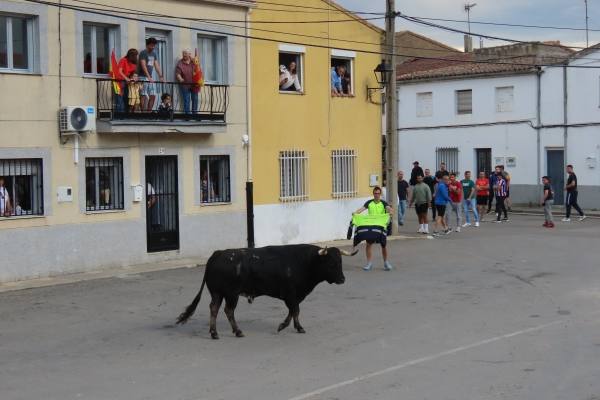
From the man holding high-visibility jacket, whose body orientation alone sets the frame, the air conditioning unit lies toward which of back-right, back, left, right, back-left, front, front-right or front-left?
right

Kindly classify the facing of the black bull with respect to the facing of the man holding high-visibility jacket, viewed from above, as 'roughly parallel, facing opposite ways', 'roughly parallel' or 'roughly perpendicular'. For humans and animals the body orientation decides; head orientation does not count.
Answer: roughly perpendicular

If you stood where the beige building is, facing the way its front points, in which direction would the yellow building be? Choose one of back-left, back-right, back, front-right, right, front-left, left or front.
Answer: left

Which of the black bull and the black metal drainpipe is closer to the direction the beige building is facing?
the black bull

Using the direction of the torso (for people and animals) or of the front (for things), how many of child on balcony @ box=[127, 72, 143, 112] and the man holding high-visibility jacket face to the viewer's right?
0

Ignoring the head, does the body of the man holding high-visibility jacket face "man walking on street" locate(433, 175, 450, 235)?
no

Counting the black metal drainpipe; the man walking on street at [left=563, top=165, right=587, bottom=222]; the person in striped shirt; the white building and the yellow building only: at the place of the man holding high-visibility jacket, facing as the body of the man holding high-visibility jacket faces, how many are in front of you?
0

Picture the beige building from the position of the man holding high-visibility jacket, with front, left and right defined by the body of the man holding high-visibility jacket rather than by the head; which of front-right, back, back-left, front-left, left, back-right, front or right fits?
right

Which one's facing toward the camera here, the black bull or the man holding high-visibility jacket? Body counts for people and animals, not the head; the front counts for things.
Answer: the man holding high-visibility jacket

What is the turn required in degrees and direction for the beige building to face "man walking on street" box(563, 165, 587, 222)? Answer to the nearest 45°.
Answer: approximately 90° to its left

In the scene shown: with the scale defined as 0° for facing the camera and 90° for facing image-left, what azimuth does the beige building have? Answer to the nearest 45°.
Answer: approximately 315°

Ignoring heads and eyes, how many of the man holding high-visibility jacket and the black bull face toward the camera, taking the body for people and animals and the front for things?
1

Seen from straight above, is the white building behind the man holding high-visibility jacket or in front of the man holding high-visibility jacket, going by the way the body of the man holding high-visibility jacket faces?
behind

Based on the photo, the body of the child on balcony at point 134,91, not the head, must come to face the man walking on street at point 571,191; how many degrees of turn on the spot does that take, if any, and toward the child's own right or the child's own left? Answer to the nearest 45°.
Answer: approximately 135° to the child's own left

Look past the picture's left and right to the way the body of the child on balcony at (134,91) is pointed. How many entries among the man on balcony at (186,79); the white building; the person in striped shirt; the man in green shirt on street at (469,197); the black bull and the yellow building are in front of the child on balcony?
1

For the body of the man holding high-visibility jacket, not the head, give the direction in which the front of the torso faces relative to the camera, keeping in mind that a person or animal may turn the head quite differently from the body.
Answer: toward the camera

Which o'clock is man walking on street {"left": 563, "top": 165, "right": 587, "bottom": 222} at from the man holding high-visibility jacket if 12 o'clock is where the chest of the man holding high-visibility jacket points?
The man walking on street is roughly at 7 o'clock from the man holding high-visibility jacket.

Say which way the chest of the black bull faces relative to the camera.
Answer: to the viewer's right

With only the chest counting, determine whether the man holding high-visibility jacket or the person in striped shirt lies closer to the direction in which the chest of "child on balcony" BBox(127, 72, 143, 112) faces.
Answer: the man holding high-visibility jacket

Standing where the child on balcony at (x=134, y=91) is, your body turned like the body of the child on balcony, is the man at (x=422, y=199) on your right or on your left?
on your left
